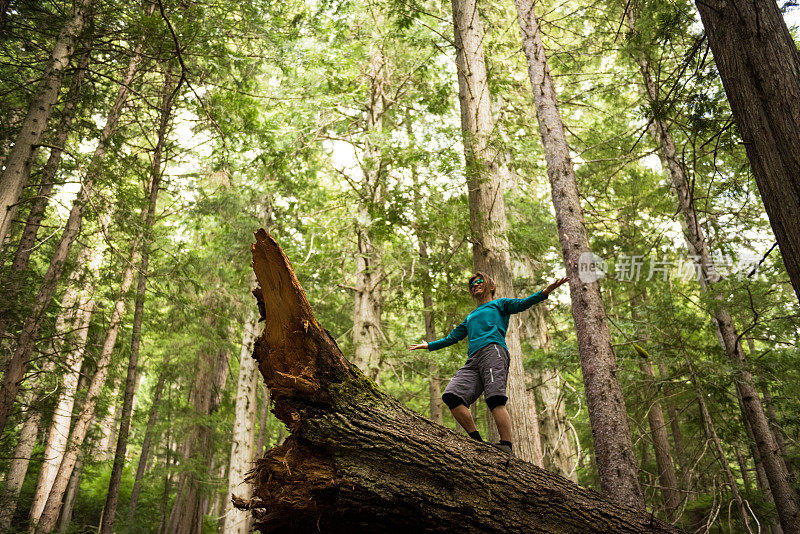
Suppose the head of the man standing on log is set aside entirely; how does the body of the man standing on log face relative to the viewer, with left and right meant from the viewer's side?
facing the viewer and to the left of the viewer

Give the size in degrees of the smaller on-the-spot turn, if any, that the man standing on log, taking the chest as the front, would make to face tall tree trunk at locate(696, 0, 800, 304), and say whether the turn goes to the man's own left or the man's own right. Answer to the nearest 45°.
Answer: approximately 90° to the man's own left

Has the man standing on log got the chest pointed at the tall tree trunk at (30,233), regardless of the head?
no

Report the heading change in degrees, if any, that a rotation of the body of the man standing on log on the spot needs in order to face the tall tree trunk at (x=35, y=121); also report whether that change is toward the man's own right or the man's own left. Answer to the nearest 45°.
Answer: approximately 45° to the man's own right

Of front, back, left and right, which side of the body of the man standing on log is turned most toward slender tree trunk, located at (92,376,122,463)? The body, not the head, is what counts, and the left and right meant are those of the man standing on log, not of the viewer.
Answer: right

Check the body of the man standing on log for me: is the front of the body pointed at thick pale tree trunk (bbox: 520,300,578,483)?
no

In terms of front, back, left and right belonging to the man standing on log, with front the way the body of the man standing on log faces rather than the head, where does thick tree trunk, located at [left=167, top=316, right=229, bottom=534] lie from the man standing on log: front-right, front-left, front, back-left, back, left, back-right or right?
right

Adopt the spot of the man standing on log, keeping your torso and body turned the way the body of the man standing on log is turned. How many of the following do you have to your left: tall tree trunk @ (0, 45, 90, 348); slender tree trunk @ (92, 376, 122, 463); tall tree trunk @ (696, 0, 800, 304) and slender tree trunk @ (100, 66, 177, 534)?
1

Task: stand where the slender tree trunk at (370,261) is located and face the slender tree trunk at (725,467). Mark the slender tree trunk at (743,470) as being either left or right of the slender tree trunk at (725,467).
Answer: left

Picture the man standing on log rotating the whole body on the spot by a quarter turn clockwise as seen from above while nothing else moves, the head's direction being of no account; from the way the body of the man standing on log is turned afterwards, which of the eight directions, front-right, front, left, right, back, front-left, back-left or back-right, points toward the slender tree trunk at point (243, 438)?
front

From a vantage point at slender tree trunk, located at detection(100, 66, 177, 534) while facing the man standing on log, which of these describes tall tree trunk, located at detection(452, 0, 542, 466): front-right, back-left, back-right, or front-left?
front-left

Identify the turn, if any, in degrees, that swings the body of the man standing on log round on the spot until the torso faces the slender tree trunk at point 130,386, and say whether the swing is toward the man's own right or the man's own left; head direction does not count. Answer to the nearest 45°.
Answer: approximately 90° to the man's own right
